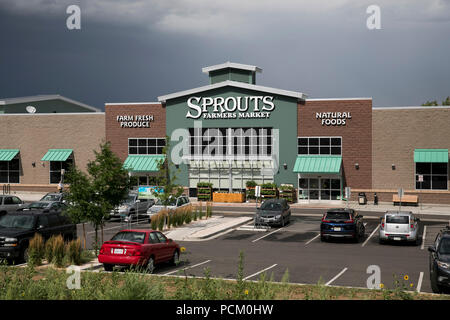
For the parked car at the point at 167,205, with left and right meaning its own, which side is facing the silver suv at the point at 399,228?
left

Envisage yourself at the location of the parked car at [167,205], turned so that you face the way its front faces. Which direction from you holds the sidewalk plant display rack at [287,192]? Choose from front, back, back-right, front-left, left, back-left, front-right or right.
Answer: back

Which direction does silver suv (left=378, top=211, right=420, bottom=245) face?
away from the camera

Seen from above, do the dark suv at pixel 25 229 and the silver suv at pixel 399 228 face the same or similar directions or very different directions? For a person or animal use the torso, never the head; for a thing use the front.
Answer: very different directions

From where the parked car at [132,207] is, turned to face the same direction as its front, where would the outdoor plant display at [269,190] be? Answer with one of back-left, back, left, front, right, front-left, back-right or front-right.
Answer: back

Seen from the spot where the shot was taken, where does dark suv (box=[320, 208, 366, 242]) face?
facing away from the viewer

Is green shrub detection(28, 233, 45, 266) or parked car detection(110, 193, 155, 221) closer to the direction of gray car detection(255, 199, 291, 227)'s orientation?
the green shrub

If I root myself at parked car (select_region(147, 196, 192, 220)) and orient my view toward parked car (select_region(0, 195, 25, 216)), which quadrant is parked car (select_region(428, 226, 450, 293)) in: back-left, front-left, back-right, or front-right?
back-left

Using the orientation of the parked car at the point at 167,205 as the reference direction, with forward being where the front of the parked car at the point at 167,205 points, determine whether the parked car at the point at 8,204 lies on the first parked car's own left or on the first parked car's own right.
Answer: on the first parked car's own right
